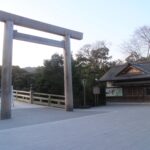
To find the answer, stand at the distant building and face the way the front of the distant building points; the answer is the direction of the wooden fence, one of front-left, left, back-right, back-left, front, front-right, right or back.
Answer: front-right

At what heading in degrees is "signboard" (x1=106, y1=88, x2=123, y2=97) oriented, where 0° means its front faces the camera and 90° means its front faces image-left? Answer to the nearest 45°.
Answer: approximately 0°

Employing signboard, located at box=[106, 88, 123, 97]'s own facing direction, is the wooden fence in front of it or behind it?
in front

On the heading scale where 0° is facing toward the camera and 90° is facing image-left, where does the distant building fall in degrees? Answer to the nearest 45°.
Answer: approximately 0°
